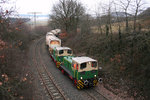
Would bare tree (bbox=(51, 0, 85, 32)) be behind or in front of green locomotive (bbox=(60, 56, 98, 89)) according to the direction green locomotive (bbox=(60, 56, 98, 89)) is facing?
behind

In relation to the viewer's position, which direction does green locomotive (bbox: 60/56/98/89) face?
facing the viewer and to the right of the viewer
